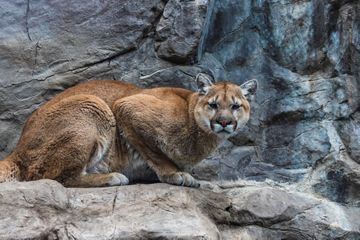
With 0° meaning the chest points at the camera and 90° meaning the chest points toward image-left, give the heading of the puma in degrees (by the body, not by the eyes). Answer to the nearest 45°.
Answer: approximately 270°
